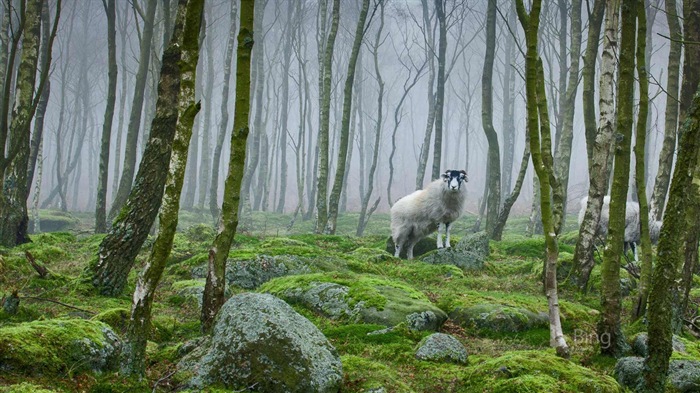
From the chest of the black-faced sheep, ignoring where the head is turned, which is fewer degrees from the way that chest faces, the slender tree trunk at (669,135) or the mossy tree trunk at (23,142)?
the slender tree trunk

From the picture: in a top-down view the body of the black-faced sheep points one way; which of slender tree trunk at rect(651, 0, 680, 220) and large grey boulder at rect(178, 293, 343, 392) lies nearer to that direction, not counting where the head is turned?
the slender tree trunk

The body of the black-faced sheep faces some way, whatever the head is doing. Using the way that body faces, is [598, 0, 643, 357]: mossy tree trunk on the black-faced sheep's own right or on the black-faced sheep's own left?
on the black-faced sheep's own right

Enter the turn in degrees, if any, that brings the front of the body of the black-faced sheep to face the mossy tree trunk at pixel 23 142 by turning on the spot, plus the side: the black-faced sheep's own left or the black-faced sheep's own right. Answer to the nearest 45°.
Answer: approximately 135° to the black-faced sheep's own right

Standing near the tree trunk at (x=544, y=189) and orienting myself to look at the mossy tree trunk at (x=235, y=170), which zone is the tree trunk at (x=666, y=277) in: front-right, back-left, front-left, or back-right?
back-left

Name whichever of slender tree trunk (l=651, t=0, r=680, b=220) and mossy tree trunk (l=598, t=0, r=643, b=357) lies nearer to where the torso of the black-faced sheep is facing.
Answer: the slender tree trunk

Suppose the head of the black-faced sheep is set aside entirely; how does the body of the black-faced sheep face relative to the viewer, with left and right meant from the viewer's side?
facing to the right of the viewer

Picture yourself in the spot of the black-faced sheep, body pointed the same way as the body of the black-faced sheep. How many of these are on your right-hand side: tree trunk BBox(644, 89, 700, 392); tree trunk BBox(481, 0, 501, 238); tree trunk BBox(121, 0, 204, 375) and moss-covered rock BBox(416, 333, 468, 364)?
3

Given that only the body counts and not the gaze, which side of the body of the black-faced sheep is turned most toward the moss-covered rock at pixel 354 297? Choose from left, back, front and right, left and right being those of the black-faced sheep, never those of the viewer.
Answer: right

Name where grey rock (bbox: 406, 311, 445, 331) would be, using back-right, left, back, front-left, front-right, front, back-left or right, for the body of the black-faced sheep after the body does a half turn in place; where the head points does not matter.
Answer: left

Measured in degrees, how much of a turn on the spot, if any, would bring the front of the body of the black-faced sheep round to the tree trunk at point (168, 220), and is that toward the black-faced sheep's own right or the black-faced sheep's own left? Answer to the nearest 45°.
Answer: approximately 90° to the black-faced sheep's own right

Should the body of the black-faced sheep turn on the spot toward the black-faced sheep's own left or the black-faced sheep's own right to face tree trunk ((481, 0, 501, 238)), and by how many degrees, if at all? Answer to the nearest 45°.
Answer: approximately 45° to the black-faced sheep's own left

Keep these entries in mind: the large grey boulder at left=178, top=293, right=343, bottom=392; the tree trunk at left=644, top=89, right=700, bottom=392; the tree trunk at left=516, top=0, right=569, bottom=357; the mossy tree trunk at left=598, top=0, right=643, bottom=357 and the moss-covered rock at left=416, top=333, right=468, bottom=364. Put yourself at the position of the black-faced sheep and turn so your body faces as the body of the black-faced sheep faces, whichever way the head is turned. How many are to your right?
5

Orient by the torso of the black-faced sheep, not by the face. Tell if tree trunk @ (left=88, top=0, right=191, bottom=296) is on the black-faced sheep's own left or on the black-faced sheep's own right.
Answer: on the black-faced sheep's own right

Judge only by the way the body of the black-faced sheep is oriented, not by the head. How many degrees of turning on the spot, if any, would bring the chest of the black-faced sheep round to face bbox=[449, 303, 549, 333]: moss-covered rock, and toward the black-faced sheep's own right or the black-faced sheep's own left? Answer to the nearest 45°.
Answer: approximately 90° to the black-faced sheep's own right

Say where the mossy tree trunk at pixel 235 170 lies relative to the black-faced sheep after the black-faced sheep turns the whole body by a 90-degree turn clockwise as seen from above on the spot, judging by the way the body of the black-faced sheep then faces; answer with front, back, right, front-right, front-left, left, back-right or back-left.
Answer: front

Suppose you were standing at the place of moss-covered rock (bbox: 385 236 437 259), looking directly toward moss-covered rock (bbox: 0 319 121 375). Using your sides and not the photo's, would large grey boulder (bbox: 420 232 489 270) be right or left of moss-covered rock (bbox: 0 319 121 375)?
left
